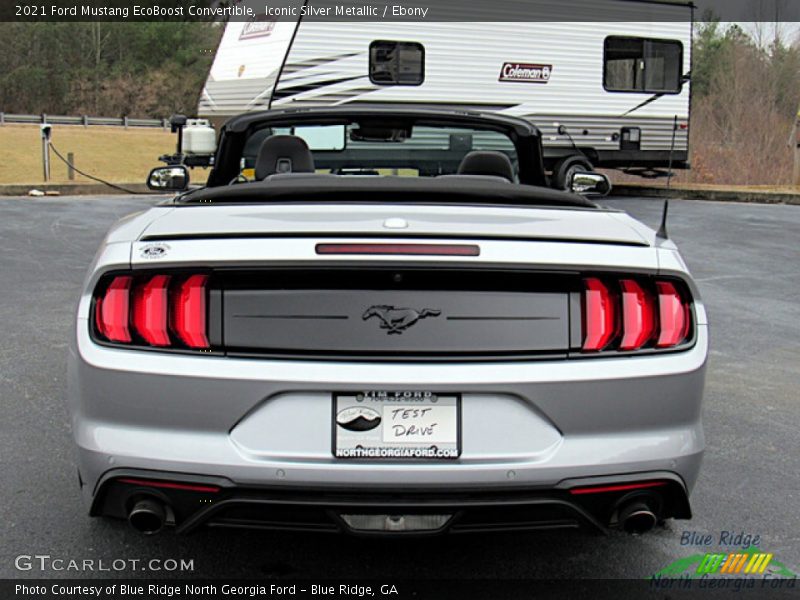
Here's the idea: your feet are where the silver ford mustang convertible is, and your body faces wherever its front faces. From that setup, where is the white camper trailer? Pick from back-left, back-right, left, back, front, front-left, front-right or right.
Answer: front

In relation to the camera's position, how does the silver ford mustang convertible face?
facing away from the viewer
